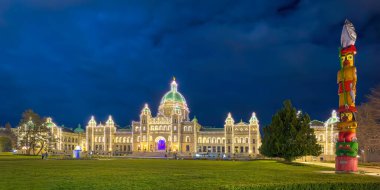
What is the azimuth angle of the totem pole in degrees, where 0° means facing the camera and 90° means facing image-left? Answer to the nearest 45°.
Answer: approximately 0°
